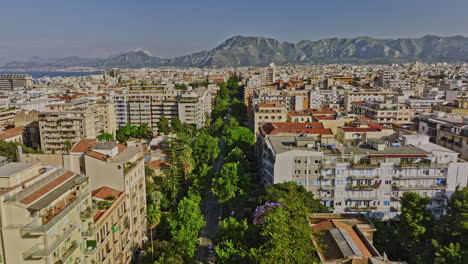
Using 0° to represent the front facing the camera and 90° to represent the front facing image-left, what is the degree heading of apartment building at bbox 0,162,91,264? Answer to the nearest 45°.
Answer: approximately 315°

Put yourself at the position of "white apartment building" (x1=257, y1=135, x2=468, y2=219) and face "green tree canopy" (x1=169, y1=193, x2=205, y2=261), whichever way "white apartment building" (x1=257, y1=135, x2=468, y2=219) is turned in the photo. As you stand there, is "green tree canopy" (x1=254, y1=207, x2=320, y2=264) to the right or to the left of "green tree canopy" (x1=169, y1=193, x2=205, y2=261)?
left

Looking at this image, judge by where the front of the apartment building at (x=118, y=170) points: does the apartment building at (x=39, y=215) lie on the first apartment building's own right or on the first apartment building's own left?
on the first apartment building's own right

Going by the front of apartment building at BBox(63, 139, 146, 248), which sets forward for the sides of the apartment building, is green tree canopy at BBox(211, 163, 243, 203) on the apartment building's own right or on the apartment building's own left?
on the apartment building's own left

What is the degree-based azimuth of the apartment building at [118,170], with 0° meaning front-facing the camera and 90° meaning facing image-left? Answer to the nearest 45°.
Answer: approximately 315°

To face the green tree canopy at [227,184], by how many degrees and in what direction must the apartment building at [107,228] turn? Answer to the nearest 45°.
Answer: approximately 90° to its left

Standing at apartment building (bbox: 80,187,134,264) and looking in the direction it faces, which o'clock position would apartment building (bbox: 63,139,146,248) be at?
apartment building (bbox: 63,139,146,248) is roughly at 8 o'clock from apartment building (bbox: 80,187,134,264).
